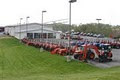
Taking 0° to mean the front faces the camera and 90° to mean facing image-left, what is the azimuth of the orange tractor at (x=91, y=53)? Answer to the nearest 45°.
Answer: approximately 45°
